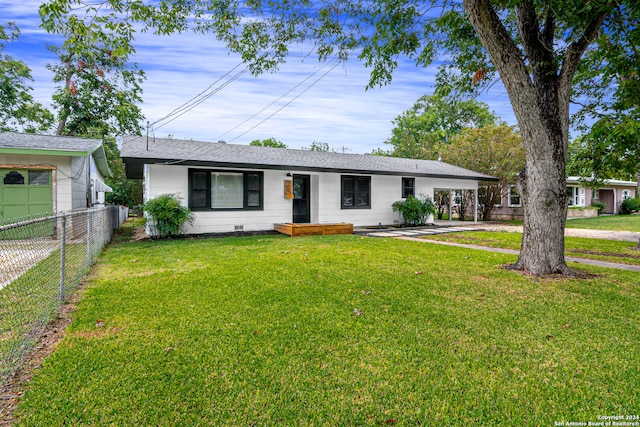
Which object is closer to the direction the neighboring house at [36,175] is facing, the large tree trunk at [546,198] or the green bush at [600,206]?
the large tree trunk

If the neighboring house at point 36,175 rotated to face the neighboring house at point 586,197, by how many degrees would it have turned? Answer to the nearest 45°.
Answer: approximately 90° to its left

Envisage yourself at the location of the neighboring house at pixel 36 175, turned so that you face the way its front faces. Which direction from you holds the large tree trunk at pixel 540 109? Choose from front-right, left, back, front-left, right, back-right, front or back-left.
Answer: front-left

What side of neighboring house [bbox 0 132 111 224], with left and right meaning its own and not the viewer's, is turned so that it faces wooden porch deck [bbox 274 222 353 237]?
left

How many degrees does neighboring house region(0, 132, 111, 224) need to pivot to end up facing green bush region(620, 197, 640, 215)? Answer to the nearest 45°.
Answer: approximately 90° to its left

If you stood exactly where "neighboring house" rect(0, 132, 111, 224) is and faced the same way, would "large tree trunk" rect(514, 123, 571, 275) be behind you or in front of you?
in front

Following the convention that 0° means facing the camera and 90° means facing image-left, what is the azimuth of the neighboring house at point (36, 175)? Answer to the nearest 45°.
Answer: approximately 0°

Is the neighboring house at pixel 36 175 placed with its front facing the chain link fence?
yes

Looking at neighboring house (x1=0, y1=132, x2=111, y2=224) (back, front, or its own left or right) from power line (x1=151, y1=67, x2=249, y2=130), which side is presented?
left
